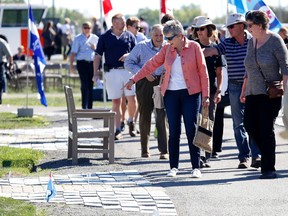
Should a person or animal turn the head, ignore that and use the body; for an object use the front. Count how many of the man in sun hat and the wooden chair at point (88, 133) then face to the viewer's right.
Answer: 1

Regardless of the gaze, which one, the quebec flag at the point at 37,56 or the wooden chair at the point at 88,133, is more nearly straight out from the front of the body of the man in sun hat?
the wooden chair

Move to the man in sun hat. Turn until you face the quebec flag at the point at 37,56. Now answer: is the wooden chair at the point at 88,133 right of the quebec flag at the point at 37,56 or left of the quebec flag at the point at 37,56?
left

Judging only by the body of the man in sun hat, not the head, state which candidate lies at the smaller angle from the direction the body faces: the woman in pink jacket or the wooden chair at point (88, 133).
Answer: the woman in pink jacket

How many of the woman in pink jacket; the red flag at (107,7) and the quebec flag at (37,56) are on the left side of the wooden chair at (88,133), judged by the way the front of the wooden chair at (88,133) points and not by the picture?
2

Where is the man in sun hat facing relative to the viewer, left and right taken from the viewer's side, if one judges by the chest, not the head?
facing the viewer and to the left of the viewer

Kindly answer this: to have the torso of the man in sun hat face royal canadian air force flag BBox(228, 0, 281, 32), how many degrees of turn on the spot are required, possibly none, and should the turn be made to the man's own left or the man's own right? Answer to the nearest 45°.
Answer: approximately 135° to the man's own right

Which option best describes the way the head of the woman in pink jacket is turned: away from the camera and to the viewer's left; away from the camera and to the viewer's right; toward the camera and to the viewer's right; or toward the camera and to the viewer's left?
toward the camera and to the viewer's left

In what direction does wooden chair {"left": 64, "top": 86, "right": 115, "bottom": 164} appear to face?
to the viewer's right

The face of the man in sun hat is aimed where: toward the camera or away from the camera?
toward the camera
